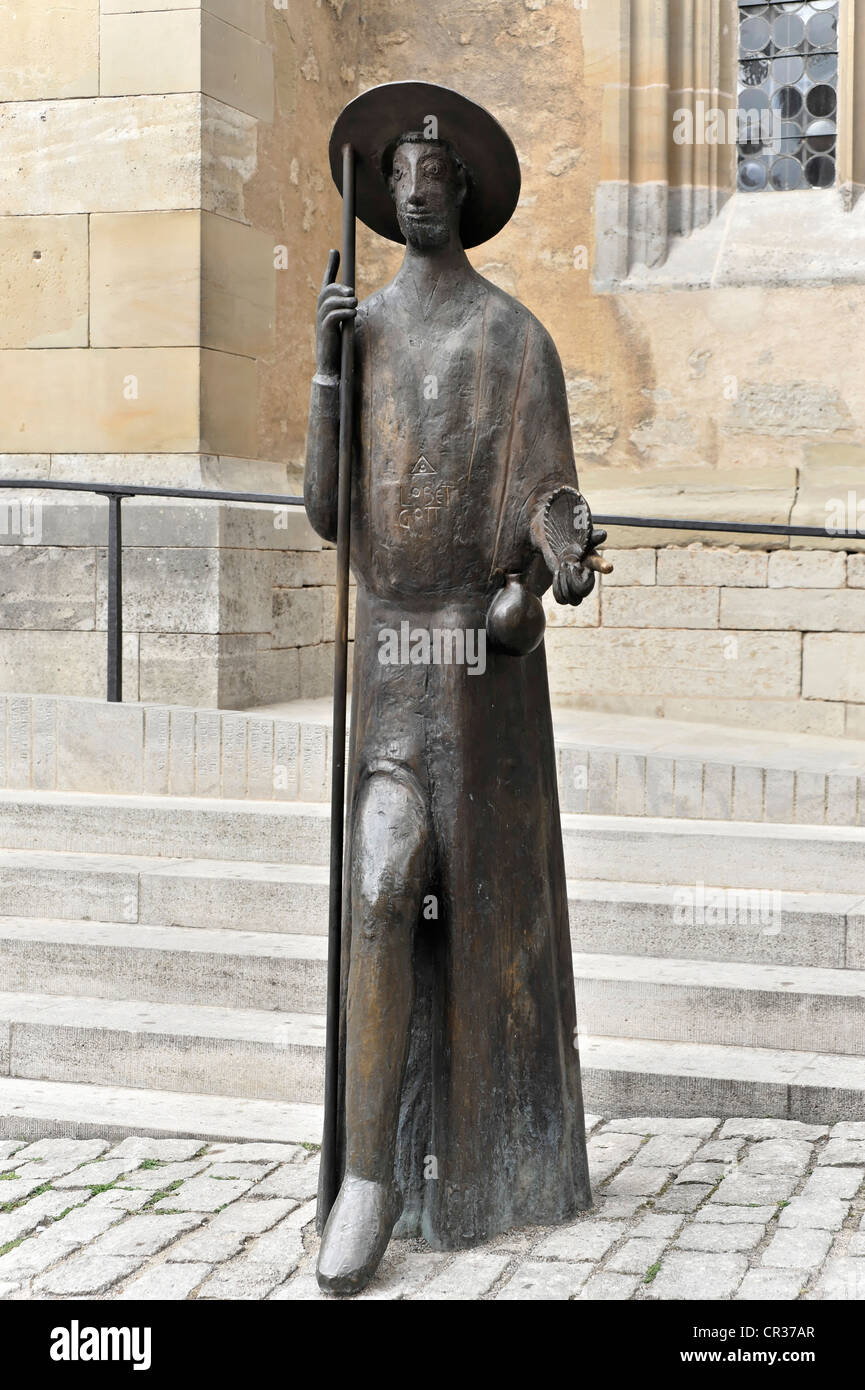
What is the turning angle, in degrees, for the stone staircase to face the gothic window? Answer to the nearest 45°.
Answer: approximately 135° to its left

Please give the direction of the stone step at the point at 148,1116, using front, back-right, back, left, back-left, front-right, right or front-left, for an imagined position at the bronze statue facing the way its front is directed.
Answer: back-right

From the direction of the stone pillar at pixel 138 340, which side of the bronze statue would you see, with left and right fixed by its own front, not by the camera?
back

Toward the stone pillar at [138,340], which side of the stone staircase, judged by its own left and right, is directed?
back

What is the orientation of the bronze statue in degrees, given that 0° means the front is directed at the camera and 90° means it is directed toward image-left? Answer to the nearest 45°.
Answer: approximately 0°

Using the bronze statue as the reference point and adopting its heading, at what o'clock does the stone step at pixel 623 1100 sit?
The stone step is roughly at 7 o'clock from the bronze statue.

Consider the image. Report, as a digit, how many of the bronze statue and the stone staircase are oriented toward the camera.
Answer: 2

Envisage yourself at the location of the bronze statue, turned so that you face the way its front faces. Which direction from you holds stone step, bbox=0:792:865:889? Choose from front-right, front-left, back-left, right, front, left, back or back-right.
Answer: back
